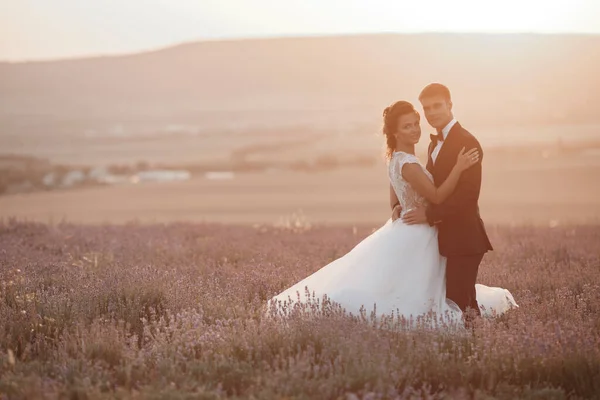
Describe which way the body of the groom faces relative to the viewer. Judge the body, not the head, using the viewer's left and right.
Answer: facing the viewer and to the left of the viewer

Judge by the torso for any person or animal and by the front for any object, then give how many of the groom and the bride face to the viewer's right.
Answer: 1

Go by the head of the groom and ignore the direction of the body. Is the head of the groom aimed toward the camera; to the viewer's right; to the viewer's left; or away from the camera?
toward the camera

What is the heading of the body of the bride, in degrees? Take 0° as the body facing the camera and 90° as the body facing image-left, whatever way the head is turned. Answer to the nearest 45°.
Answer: approximately 270°
